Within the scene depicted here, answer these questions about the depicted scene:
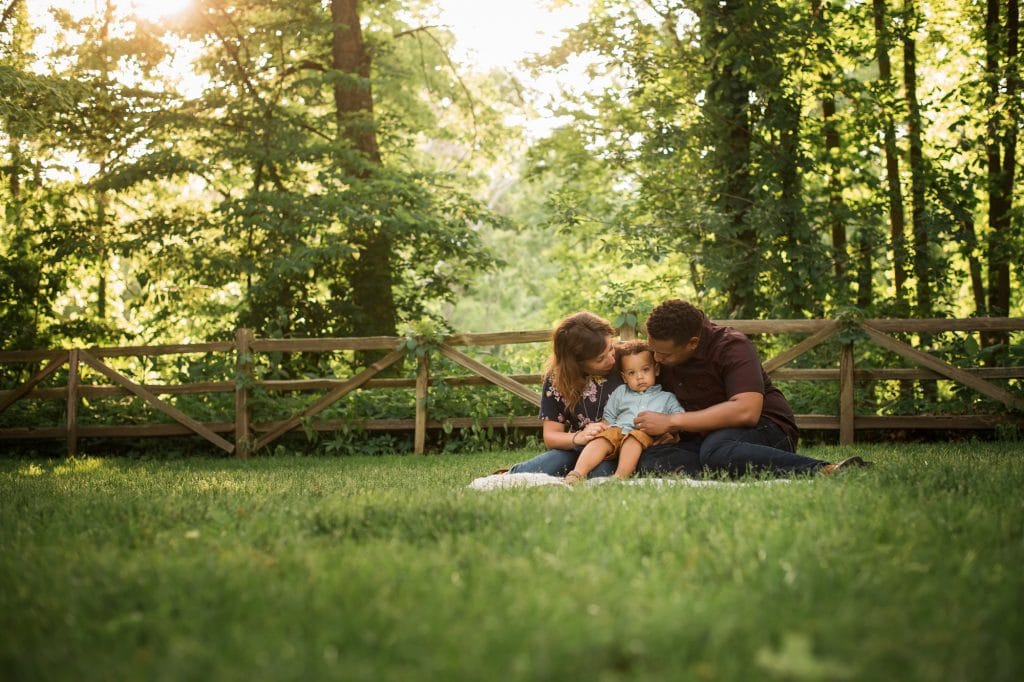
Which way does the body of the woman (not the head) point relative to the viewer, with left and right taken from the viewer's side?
facing the viewer and to the right of the viewer

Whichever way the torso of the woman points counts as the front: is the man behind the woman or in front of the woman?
in front

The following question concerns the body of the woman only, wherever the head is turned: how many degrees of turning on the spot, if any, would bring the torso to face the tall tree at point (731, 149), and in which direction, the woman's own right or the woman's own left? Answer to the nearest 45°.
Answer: approximately 135° to the woman's own left

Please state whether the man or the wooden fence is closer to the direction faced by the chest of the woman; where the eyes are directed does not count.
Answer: the man

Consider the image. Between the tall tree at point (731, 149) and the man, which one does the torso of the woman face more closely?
the man
